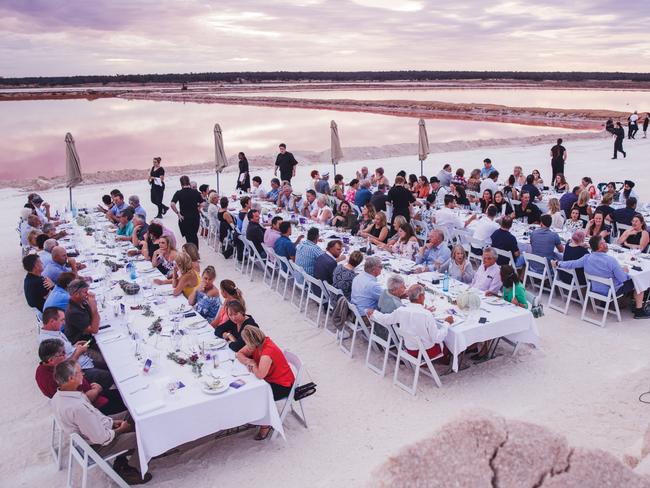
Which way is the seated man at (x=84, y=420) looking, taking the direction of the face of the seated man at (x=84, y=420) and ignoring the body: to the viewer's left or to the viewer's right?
to the viewer's right

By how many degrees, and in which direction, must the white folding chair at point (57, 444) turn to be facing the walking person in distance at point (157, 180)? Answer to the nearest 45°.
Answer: approximately 45° to its left

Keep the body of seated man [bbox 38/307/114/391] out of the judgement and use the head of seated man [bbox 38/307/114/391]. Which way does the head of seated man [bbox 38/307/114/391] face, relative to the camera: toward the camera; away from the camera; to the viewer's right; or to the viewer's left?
to the viewer's right

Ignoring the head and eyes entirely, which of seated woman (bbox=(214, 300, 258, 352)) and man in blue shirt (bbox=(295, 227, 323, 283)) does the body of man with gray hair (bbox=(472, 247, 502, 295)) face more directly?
the seated woman

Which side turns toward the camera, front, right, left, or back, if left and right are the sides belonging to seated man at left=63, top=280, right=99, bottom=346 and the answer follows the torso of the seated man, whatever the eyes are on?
right

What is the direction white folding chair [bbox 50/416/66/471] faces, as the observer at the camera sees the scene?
facing away from the viewer and to the right of the viewer

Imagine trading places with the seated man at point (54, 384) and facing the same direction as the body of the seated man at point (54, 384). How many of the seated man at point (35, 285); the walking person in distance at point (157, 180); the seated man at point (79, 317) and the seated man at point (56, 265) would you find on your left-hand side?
4

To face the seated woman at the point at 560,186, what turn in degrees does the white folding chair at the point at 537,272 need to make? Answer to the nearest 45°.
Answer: approximately 45° to its left

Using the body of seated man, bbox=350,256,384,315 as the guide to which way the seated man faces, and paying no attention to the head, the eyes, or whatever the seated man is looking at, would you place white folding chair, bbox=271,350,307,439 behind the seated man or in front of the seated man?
behind

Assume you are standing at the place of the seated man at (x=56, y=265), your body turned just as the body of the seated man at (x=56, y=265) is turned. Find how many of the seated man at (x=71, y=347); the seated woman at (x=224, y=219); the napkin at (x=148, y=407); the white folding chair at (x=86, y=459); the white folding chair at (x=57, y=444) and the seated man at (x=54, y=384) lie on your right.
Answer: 5

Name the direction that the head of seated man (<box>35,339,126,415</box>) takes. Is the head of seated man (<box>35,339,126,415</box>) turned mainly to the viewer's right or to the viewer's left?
to the viewer's right
